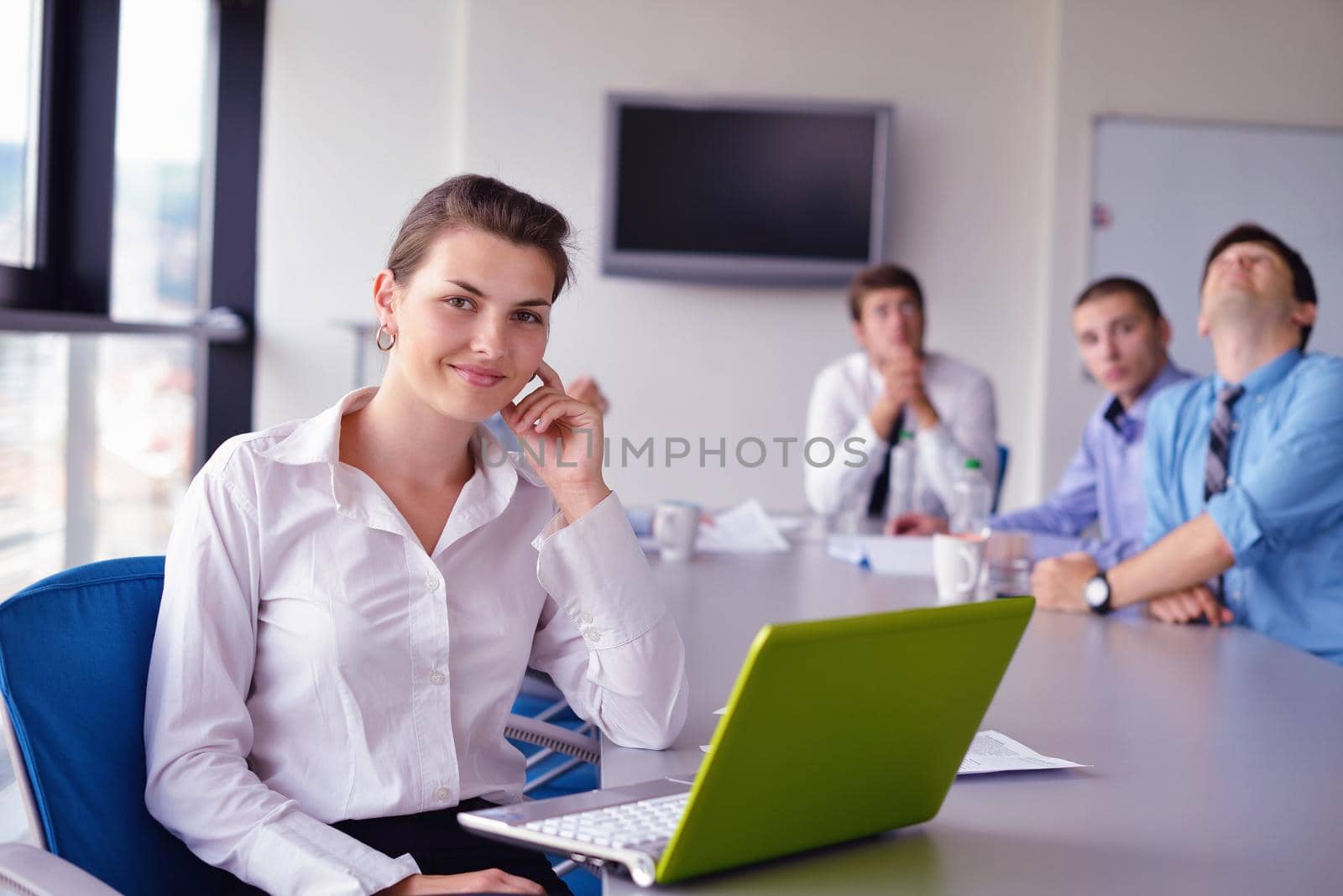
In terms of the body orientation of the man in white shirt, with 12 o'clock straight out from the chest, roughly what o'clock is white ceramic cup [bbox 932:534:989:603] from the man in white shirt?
The white ceramic cup is roughly at 12 o'clock from the man in white shirt.

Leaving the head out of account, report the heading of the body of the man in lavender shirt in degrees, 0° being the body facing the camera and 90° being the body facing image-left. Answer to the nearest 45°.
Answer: approximately 45°

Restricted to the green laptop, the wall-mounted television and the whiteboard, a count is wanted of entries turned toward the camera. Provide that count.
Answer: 2

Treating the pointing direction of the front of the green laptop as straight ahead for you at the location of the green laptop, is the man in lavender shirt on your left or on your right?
on your right
